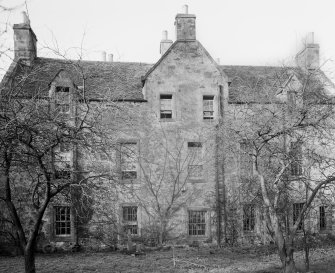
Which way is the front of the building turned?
toward the camera
